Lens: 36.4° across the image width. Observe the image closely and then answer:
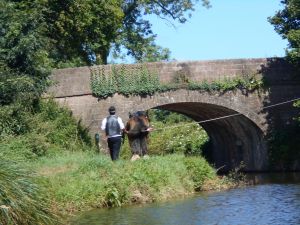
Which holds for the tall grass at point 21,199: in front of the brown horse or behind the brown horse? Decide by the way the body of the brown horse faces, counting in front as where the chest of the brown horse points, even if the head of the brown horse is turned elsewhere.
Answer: behind

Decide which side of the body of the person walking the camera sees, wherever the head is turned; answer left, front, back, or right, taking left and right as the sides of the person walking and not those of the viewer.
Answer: back

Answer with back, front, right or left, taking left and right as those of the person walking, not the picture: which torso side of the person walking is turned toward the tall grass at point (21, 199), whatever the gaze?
back

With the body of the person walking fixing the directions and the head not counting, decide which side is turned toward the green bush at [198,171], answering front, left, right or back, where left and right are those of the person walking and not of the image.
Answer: right

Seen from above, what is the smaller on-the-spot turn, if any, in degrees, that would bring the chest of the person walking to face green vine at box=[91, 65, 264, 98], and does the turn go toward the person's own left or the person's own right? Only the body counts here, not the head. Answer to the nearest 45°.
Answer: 0° — they already face it

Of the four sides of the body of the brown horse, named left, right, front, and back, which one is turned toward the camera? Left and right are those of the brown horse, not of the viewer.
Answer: back

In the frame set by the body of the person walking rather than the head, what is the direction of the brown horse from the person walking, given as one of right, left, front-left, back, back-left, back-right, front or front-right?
front-right

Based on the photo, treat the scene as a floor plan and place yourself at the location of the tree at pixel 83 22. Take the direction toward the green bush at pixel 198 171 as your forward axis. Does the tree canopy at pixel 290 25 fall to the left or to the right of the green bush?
left

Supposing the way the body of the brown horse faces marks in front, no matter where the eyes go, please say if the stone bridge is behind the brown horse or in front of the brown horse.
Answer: in front

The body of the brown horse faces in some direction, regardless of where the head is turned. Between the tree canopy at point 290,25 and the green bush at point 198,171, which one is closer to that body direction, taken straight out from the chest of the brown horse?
the tree canopy

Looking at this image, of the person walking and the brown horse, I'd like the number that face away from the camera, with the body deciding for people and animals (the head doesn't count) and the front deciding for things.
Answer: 2

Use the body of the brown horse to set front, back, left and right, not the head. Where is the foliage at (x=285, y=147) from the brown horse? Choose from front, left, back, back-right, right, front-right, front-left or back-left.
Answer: front-right
